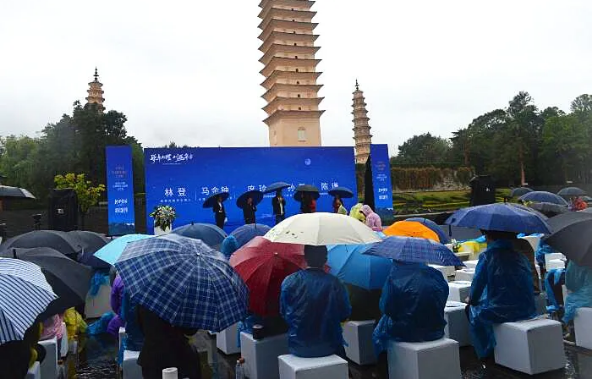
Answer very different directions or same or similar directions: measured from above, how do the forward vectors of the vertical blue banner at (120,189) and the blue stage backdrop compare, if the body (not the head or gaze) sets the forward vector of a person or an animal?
same or similar directions

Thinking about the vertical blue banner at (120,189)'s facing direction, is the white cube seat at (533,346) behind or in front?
in front

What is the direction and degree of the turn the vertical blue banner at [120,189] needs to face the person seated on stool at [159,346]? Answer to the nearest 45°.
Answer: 0° — it already faces them

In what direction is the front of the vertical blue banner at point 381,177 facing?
toward the camera

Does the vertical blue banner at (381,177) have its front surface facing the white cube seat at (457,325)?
yes

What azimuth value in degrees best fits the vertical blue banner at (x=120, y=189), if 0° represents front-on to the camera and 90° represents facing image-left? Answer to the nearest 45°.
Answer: approximately 0°

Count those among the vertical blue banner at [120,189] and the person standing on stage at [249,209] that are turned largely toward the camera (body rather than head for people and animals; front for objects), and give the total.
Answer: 2

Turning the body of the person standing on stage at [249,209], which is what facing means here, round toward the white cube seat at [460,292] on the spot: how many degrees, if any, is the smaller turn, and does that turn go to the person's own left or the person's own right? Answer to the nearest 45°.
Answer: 0° — they already face it

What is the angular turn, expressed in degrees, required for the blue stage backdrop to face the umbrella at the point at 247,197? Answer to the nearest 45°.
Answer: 0° — it already faces it

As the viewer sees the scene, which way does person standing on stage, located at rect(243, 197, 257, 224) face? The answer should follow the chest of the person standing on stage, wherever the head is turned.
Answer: toward the camera

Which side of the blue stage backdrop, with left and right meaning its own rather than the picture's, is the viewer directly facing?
front

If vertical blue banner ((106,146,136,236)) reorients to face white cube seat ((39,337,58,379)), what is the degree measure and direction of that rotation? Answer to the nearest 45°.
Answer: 0° — it already faces it

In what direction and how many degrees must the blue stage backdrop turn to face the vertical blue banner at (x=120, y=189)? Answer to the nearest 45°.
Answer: approximately 45° to its right

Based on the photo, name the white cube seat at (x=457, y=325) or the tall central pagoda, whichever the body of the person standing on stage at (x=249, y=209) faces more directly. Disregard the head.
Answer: the white cube seat

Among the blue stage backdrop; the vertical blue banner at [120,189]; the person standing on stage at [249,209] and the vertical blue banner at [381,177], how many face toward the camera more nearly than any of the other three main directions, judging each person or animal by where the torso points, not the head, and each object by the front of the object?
4

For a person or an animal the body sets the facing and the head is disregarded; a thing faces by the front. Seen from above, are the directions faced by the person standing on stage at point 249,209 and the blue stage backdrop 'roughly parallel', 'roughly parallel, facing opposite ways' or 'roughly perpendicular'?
roughly parallel

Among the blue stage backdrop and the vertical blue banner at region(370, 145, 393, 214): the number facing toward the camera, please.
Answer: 2
